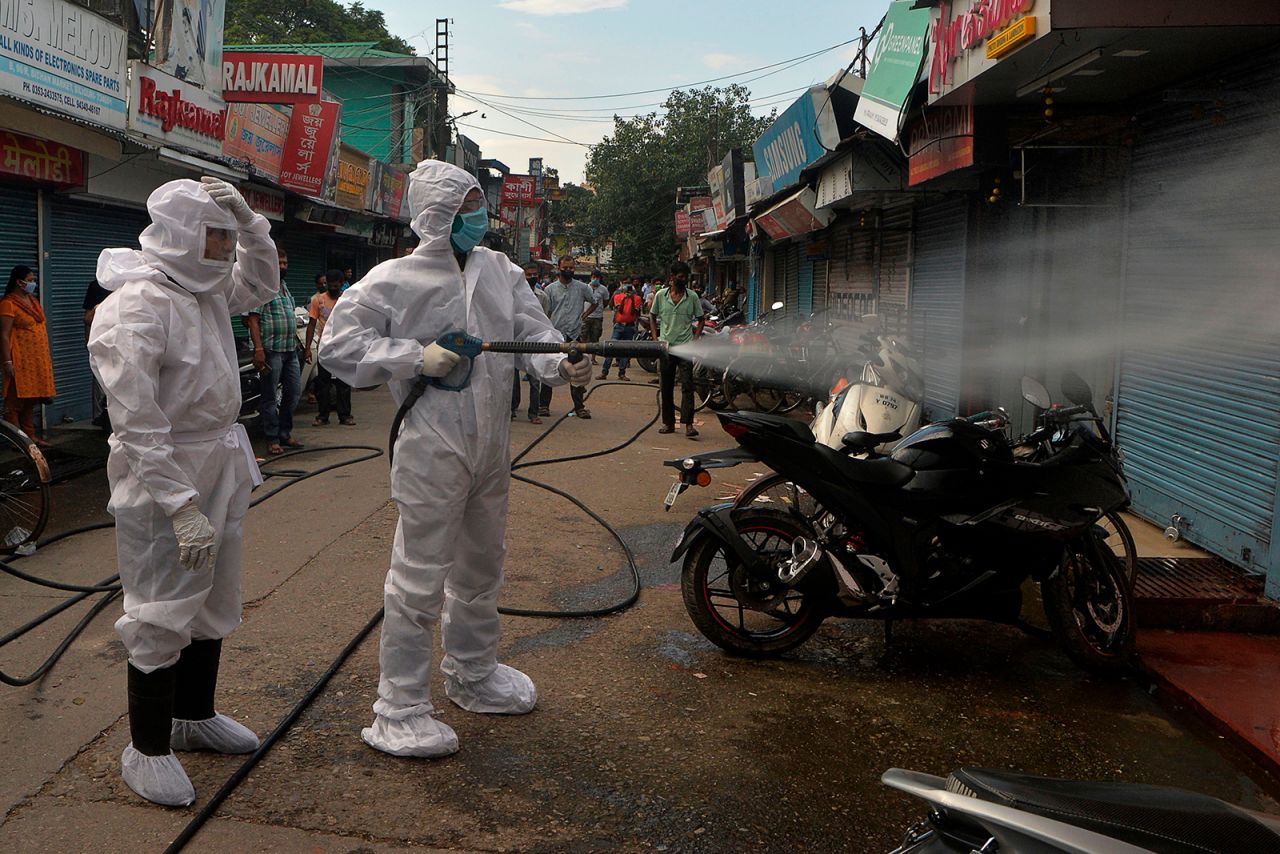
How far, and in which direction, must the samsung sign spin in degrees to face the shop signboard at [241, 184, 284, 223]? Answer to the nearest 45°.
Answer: approximately 45° to its right

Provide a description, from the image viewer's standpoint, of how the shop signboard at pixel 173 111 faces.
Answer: facing the viewer and to the right of the viewer

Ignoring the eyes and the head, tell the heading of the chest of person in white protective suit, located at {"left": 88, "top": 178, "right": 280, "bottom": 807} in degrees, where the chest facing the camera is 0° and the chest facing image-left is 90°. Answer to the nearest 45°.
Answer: approximately 315°

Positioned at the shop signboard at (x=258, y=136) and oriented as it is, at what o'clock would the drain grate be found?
The drain grate is roughly at 1 o'clock from the shop signboard.

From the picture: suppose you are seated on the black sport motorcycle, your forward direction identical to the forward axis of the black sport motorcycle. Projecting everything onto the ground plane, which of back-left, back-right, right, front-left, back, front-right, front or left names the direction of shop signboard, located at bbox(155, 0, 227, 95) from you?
back-left

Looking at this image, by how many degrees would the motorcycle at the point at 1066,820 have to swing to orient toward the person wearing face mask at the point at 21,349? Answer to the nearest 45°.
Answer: approximately 135° to its left

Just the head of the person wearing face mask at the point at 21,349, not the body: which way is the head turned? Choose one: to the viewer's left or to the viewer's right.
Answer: to the viewer's right

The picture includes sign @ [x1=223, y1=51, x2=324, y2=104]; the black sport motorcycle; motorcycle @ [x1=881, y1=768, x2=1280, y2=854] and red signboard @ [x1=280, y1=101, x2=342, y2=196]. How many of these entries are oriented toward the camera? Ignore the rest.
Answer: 2

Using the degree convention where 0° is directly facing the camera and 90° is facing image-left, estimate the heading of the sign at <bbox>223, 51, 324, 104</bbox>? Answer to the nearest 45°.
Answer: approximately 0°

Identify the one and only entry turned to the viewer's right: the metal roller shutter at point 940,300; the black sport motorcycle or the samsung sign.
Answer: the black sport motorcycle

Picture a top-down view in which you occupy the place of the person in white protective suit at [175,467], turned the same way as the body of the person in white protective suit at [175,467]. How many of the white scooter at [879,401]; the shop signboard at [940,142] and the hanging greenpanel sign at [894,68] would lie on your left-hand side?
3
